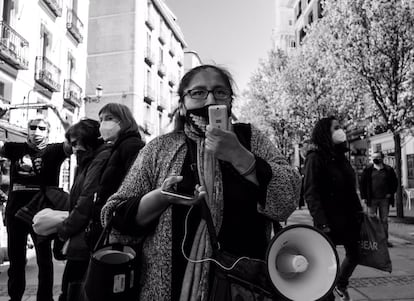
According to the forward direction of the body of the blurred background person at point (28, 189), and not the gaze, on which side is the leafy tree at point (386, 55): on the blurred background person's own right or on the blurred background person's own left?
on the blurred background person's own left

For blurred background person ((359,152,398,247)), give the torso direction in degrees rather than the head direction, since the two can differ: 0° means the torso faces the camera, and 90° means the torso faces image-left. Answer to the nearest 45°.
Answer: approximately 0°

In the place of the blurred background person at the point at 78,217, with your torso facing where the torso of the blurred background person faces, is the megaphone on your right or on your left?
on your left

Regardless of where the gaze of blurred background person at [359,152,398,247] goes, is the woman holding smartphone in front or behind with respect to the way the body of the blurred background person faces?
in front

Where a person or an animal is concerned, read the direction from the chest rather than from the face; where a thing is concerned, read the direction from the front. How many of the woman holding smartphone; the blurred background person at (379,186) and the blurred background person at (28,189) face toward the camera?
3

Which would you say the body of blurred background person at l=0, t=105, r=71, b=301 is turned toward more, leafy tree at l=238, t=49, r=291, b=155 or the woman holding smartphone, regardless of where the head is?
the woman holding smartphone

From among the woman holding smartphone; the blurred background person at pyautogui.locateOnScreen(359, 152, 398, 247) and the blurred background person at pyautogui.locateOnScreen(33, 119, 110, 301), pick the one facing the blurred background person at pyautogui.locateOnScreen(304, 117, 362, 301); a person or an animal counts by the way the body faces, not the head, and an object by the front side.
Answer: the blurred background person at pyautogui.locateOnScreen(359, 152, 398, 247)

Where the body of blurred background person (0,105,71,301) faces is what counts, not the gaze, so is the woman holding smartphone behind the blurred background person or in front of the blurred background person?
in front

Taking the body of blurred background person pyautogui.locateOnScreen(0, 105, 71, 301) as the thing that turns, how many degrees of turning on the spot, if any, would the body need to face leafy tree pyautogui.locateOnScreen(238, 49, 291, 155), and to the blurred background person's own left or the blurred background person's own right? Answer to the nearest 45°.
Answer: approximately 135° to the blurred background person's own left
